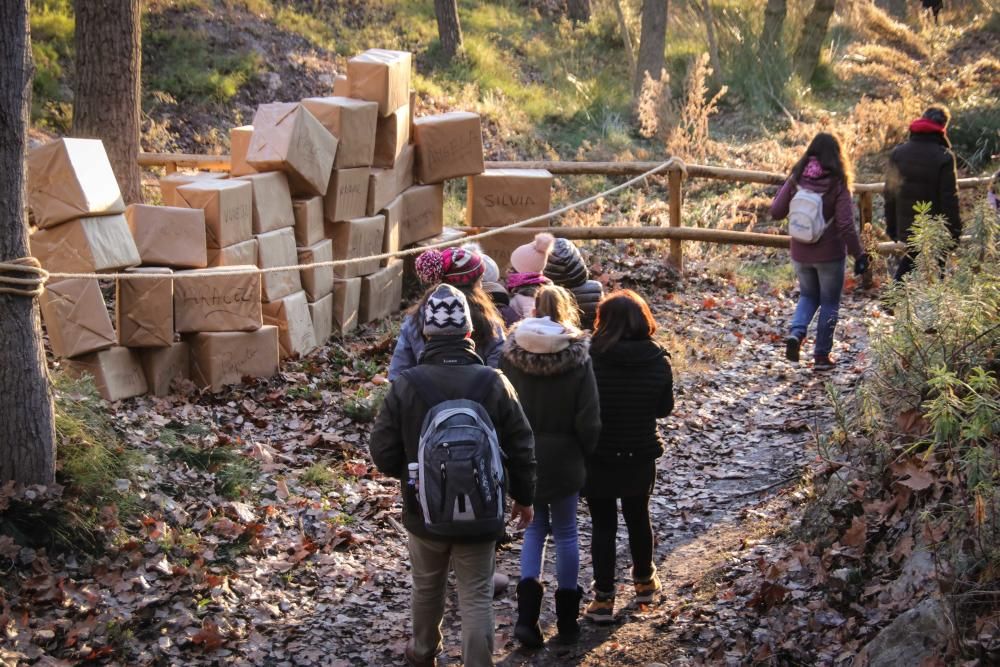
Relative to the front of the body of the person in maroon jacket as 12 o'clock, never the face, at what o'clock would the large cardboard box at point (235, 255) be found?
The large cardboard box is roughly at 8 o'clock from the person in maroon jacket.

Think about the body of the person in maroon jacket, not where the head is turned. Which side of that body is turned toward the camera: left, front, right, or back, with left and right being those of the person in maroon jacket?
back

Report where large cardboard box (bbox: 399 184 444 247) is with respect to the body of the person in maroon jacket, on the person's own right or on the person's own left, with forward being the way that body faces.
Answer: on the person's own left

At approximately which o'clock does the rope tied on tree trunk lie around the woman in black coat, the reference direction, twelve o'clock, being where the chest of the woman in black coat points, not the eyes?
The rope tied on tree trunk is roughly at 9 o'clock from the woman in black coat.

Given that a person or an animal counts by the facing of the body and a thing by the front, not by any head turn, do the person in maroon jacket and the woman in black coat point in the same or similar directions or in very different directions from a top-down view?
same or similar directions

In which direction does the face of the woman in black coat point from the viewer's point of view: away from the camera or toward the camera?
away from the camera

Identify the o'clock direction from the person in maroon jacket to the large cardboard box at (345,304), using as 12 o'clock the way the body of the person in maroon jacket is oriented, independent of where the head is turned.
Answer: The large cardboard box is roughly at 9 o'clock from the person in maroon jacket.

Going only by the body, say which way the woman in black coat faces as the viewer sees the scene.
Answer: away from the camera

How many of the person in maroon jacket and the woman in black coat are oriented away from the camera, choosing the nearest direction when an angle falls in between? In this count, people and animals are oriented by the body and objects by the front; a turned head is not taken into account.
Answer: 2

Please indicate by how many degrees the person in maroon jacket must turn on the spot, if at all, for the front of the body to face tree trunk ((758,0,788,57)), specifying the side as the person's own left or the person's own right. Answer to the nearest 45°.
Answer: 0° — they already face it

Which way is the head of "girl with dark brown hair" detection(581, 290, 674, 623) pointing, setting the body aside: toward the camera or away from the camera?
away from the camera

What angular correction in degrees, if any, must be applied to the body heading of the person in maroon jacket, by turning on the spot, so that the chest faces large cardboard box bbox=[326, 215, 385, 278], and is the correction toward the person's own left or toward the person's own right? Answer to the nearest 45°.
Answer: approximately 90° to the person's own left

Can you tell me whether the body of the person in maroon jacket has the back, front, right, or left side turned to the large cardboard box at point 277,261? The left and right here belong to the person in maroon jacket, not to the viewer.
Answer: left
